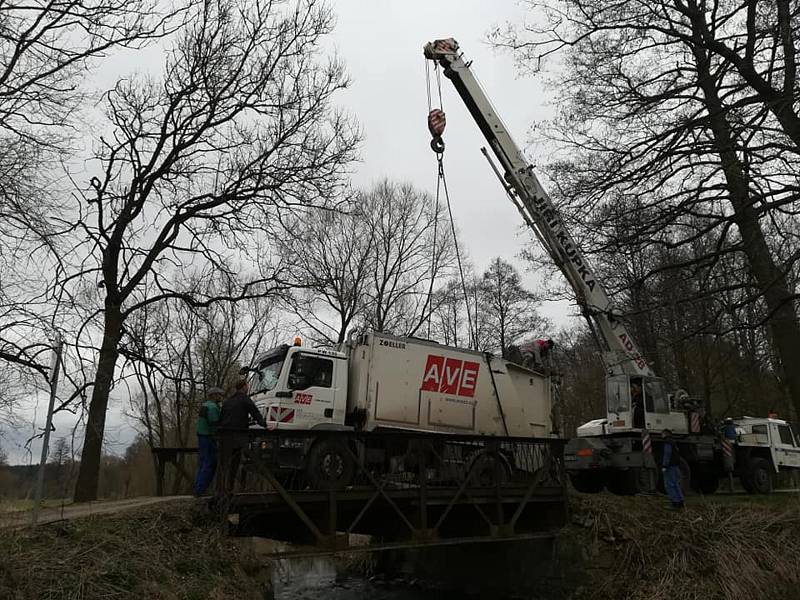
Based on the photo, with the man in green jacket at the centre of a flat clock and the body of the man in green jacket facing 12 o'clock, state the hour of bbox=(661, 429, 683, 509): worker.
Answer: The worker is roughly at 12 o'clock from the man in green jacket.

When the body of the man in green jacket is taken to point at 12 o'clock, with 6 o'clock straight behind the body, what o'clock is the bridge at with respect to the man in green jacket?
The bridge is roughly at 12 o'clock from the man in green jacket.

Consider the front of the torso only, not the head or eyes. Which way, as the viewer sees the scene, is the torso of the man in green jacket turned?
to the viewer's right

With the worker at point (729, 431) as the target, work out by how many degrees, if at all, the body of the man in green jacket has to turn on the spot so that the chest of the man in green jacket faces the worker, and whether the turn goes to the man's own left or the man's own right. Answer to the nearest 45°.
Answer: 0° — they already face them
